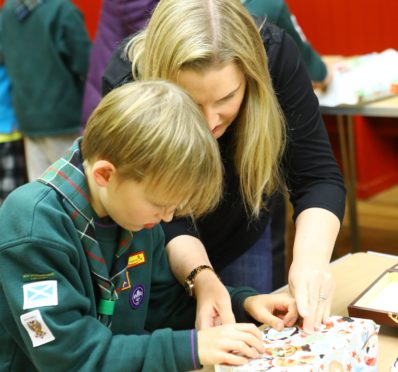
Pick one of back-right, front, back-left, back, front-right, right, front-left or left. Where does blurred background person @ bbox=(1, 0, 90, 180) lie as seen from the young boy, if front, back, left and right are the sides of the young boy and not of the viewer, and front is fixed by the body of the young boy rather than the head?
back-left

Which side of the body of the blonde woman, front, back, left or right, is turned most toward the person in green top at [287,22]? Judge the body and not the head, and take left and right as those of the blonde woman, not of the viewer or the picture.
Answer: back

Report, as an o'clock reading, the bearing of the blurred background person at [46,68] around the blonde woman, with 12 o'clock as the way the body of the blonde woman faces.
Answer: The blurred background person is roughly at 5 o'clock from the blonde woman.

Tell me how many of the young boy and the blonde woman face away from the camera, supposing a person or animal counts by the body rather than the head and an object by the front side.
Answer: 0

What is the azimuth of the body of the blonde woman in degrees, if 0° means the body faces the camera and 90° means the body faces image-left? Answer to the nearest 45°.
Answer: approximately 0°
